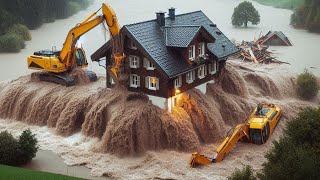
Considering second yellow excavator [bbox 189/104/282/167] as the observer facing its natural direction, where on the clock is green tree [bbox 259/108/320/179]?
The green tree is roughly at 10 o'clock from the second yellow excavator.

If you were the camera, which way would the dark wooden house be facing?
facing the viewer and to the right of the viewer

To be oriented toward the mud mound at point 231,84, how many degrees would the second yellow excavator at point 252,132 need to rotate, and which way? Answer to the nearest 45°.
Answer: approximately 135° to its right

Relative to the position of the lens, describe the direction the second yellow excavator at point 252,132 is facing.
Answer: facing the viewer and to the left of the viewer

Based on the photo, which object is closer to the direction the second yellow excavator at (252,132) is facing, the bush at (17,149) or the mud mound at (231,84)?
the bush

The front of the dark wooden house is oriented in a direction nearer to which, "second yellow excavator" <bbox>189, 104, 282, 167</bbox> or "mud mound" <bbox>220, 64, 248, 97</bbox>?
the second yellow excavator

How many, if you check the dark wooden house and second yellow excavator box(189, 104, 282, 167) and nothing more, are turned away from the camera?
0

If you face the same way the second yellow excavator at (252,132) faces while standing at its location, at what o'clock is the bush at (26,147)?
The bush is roughly at 1 o'clock from the second yellow excavator.

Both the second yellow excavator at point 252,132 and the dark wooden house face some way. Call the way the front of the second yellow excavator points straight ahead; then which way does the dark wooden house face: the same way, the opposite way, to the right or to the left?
to the left

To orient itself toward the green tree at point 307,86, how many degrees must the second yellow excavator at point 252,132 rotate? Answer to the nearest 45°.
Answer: approximately 180°

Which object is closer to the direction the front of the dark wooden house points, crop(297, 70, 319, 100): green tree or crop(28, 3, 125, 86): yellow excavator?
the green tree

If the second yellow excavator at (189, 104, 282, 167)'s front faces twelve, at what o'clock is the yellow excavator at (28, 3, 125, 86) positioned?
The yellow excavator is roughly at 2 o'clock from the second yellow excavator.

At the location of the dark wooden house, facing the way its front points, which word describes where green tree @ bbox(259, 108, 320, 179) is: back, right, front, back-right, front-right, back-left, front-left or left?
front

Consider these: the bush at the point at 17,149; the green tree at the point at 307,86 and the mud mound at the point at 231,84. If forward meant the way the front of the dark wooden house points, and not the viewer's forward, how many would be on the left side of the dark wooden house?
2

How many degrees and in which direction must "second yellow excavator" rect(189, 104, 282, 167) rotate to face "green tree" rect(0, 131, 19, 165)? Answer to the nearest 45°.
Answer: approximately 45° to its right

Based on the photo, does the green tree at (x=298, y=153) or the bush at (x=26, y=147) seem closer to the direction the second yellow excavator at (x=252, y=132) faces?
the bush

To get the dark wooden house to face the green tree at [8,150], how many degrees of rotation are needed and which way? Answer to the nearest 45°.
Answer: approximately 90° to its right
